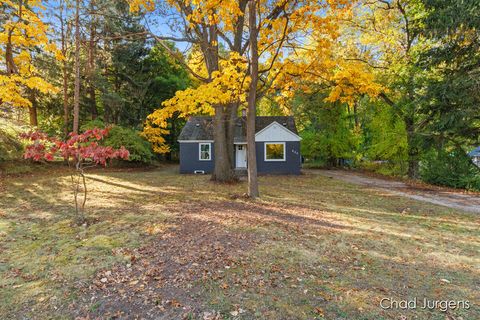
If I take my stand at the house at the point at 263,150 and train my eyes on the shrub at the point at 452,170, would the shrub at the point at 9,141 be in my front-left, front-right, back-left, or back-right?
back-right

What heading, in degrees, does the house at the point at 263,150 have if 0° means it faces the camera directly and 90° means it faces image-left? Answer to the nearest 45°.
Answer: approximately 0°

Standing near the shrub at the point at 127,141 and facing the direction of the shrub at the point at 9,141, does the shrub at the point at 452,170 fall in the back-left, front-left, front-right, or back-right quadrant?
back-left

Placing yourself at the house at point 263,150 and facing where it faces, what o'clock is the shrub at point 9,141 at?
The shrub is roughly at 2 o'clock from the house.

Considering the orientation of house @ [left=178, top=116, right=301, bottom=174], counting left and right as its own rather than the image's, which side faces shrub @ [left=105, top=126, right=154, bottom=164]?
right

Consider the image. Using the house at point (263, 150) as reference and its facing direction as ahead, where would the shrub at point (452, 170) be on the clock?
The shrub is roughly at 10 o'clock from the house.
